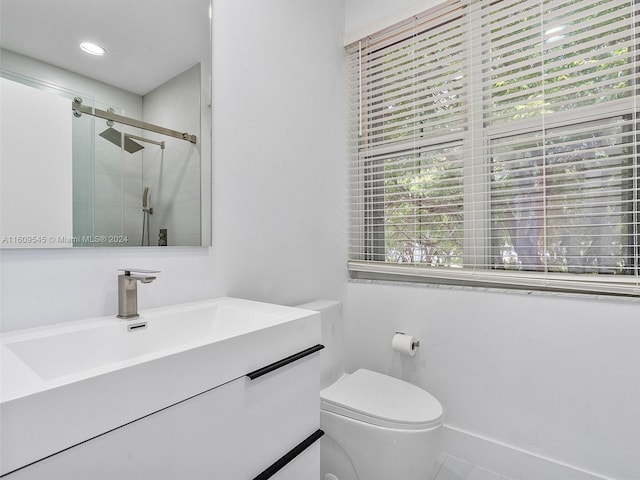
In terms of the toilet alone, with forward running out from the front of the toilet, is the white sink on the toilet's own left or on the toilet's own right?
on the toilet's own right

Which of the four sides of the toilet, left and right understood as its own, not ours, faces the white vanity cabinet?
right

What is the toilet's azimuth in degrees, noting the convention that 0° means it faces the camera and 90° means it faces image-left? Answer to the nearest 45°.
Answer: approximately 315°

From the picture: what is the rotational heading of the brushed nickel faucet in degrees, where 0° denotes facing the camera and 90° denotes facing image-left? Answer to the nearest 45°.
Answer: approximately 315°

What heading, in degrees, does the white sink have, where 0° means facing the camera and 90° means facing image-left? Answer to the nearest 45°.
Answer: approximately 315°
